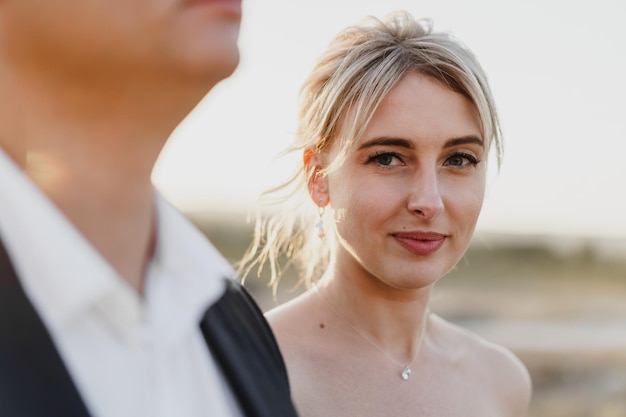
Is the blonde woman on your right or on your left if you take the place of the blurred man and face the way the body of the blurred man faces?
on your left

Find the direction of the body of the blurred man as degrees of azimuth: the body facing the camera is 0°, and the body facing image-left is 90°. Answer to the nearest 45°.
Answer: approximately 315°

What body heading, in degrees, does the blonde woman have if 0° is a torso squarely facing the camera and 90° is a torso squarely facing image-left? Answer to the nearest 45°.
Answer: approximately 315°

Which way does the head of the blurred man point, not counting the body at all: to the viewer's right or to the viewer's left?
to the viewer's right

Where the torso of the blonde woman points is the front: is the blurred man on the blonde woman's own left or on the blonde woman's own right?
on the blonde woman's own right
